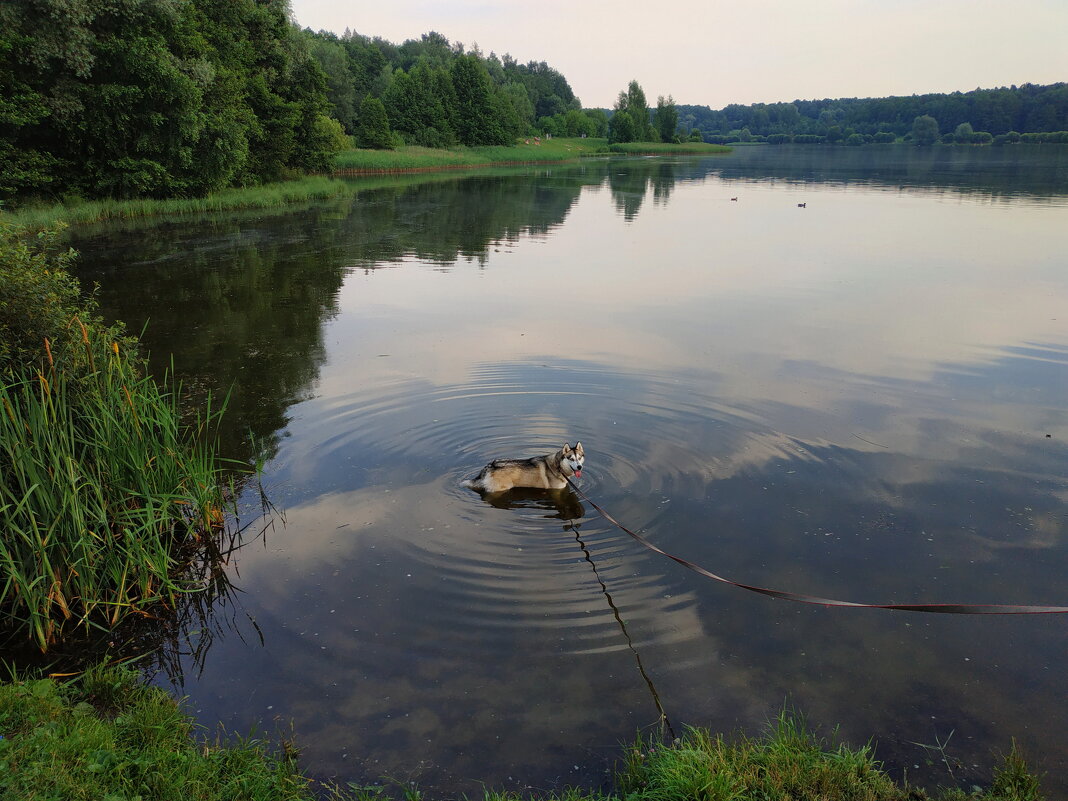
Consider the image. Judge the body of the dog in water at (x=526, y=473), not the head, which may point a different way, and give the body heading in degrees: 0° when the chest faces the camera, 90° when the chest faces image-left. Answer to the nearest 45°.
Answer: approximately 270°

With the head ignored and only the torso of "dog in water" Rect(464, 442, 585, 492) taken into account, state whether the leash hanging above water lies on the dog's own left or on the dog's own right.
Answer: on the dog's own right
